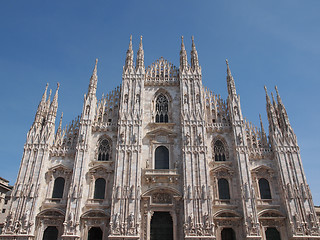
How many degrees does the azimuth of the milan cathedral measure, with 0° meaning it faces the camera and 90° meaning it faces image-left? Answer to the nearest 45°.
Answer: approximately 0°
